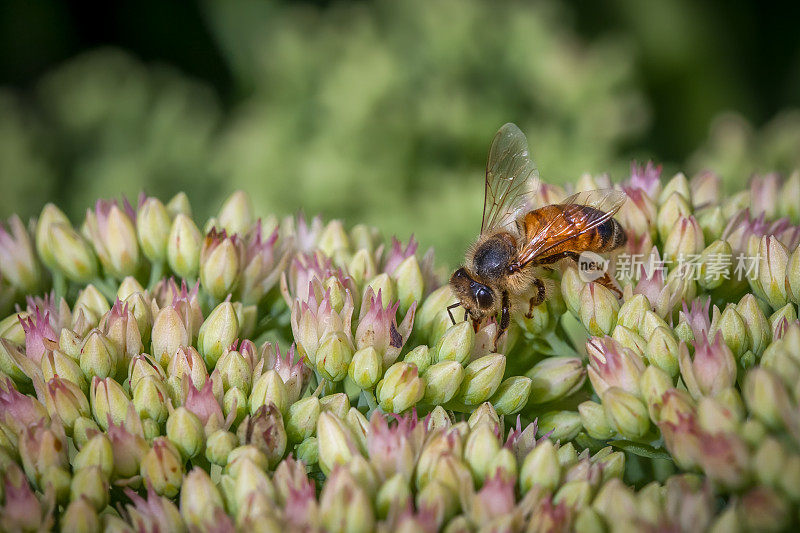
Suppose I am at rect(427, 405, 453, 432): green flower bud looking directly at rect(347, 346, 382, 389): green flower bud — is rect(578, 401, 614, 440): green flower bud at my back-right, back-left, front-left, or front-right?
back-right

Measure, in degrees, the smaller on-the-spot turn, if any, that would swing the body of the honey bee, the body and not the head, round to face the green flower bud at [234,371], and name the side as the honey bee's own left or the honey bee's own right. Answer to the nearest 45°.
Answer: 0° — it already faces it

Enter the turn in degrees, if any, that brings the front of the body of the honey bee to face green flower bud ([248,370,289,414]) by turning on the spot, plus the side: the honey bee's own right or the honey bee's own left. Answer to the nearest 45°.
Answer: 0° — it already faces it

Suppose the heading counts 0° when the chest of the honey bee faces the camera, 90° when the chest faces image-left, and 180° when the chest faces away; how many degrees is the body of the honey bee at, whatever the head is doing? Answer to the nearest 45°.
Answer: approximately 45°
